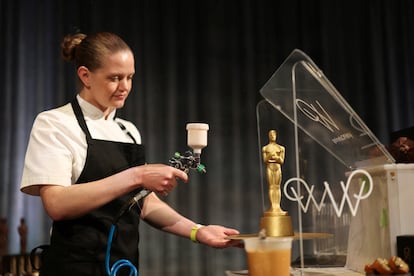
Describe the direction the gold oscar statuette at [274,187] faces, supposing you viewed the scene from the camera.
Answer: facing the viewer

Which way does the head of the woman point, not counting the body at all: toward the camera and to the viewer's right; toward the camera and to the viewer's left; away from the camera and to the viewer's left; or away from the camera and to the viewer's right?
toward the camera and to the viewer's right

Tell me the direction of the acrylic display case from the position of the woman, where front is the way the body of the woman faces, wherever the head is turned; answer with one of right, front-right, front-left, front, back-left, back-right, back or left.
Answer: front

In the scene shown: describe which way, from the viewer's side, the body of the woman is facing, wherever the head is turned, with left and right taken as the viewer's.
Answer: facing the viewer and to the right of the viewer

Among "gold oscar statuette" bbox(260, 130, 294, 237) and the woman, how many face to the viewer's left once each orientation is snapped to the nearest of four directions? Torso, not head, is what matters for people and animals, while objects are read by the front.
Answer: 0
